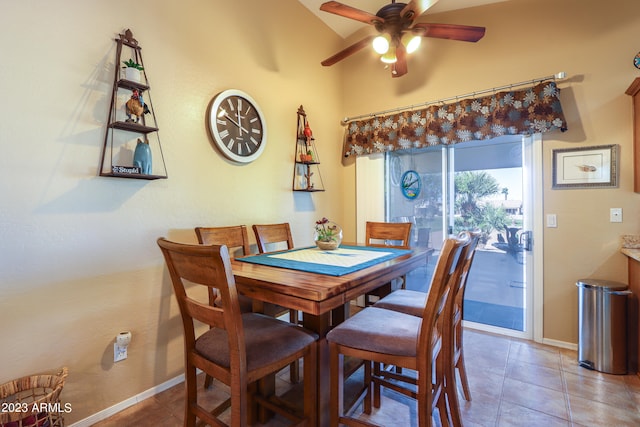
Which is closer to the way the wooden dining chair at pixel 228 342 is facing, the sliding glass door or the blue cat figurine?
the sliding glass door

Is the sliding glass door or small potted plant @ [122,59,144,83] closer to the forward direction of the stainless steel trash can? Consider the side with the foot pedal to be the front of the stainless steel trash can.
the small potted plant

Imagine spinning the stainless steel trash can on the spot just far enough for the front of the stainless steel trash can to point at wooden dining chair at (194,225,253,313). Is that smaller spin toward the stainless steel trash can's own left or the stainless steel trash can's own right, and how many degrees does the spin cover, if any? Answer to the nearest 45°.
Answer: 0° — it already faces it

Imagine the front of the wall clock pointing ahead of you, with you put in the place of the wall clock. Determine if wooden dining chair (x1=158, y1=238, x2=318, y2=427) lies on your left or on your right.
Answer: on your right

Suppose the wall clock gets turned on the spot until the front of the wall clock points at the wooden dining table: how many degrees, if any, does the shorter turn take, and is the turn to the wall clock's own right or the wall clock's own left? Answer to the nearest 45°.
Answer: approximately 45° to the wall clock's own right

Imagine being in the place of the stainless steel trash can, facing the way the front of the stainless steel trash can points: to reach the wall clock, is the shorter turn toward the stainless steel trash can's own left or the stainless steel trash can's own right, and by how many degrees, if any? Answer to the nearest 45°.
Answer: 0° — it already faces it

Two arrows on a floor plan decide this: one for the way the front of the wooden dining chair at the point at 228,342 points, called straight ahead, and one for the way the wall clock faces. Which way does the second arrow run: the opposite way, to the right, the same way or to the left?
to the right

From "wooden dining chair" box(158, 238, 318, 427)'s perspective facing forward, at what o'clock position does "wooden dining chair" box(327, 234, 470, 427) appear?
"wooden dining chair" box(327, 234, 470, 427) is roughly at 2 o'clock from "wooden dining chair" box(158, 238, 318, 427).

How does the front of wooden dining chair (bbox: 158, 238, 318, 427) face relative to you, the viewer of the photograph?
facing away from the viewer and to the right of the viewer

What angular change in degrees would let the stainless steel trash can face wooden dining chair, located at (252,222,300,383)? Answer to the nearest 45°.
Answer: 0° — it already faces it

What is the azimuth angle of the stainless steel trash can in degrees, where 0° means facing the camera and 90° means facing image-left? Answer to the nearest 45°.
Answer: approximately 45°

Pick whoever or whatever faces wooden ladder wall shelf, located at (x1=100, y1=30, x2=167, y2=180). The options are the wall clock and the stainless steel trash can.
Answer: the stainless steel trash can

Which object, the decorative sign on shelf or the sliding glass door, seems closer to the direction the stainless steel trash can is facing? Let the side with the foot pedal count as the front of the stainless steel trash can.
the decorative sign on shelf
